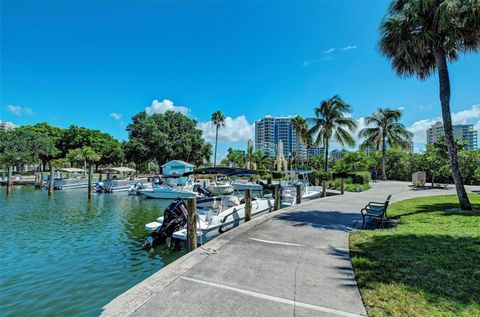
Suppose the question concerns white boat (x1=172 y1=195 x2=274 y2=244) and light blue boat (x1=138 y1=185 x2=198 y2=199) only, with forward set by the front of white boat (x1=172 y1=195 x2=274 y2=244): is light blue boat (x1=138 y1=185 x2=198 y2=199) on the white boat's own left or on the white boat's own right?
on the white boat's own left

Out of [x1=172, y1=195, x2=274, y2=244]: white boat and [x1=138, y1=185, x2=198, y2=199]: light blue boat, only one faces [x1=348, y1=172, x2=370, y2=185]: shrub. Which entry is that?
[x1=172, y1=195, x2=274, y2=244]: white boat

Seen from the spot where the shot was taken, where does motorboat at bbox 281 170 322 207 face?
facing away from the viewer and to the right of the viewer

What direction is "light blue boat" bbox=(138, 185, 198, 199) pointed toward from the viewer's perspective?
to the viewer's left

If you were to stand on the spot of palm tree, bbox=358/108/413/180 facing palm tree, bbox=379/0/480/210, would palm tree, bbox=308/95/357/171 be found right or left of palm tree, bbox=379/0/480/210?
right

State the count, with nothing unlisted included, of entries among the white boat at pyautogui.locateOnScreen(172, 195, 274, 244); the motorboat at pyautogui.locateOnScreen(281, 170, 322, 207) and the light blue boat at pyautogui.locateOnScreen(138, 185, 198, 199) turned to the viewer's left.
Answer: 1

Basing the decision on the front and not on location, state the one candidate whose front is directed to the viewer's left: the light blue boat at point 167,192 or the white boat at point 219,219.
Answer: the light blue boat at point 167,192

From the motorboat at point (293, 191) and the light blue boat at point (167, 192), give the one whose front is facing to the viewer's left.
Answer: the light blue boat

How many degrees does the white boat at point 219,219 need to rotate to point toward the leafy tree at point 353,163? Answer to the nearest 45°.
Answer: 0° — it already faces it

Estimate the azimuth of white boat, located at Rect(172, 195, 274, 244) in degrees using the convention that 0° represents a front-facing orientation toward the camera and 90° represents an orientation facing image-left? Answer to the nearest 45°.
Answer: approximately 225°

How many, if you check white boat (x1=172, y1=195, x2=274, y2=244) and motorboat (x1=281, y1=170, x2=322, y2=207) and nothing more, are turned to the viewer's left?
0

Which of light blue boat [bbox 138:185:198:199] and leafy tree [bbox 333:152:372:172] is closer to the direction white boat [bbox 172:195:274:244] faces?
the leafy tree

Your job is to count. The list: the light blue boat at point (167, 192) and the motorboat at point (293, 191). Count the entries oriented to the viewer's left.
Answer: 1

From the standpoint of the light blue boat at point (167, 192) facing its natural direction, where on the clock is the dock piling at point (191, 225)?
The dock piling is roughly at 9 o'clock from the light blue boat.

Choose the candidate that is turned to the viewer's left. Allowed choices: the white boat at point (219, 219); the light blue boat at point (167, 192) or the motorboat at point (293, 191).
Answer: the light blue boat at point (167, 192)

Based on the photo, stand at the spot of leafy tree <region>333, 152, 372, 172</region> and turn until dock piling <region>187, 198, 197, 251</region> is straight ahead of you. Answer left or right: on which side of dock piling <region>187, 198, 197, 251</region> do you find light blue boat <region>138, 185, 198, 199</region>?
right

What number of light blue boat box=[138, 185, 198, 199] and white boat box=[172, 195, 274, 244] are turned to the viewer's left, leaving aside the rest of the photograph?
1

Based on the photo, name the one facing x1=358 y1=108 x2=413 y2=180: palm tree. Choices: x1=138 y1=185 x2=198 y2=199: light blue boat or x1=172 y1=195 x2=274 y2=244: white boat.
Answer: x1=172 y1=195 x2=274 y2=244: white boat
